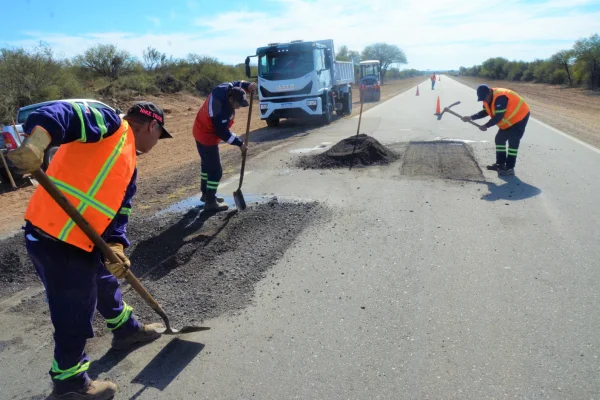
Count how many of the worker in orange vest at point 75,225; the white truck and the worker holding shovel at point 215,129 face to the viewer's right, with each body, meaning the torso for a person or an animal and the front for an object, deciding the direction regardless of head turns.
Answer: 2

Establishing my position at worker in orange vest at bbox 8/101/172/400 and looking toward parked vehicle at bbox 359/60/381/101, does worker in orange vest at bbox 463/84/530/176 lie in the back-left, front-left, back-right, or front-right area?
front-right

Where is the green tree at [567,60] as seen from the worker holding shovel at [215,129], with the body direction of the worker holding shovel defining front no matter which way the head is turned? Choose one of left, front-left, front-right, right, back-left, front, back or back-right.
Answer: front-left

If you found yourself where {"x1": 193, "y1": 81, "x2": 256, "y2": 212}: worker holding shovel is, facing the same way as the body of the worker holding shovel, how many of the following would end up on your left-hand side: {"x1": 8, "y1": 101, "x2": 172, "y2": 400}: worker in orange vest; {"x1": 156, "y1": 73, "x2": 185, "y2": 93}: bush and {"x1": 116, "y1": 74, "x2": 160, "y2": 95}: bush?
2

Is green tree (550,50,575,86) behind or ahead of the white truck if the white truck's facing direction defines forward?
behind

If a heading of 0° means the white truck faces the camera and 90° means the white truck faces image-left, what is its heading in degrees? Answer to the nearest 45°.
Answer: approximately 45°

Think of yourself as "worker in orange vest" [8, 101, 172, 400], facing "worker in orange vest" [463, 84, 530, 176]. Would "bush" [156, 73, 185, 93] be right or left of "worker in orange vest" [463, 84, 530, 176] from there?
left

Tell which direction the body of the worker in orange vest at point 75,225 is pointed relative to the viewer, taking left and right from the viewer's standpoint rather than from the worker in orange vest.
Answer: facing to the right of the viewer

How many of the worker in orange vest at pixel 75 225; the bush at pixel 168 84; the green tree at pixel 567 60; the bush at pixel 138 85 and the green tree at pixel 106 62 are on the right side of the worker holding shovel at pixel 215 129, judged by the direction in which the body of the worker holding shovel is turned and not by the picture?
1

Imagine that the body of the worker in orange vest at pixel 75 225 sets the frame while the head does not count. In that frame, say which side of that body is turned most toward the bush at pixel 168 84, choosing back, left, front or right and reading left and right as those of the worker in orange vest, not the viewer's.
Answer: left

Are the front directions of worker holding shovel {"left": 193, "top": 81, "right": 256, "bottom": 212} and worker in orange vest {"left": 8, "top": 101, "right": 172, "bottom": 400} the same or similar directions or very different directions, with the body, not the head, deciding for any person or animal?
same or similar directions

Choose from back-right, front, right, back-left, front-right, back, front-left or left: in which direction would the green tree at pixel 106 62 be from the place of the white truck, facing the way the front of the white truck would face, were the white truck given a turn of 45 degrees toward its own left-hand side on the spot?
back-right

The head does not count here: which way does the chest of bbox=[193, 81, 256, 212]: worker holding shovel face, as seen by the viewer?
to the viewer's right

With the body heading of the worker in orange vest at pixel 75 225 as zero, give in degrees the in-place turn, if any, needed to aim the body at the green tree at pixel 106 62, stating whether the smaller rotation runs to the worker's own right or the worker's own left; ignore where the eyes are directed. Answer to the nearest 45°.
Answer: approximately 90° to the worker's own left

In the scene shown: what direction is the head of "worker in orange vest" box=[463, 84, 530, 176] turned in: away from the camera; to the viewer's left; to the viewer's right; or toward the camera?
to the viewer's left

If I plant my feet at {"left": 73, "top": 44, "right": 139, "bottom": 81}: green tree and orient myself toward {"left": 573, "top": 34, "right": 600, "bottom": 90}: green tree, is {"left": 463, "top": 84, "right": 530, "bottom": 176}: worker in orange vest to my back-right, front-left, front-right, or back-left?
front-right

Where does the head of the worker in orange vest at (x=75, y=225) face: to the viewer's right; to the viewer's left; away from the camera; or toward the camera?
to the viewer's right

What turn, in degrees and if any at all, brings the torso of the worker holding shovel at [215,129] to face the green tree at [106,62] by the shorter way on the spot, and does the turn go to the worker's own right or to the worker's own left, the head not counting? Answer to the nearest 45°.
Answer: approximately 90° to the worker's own left
